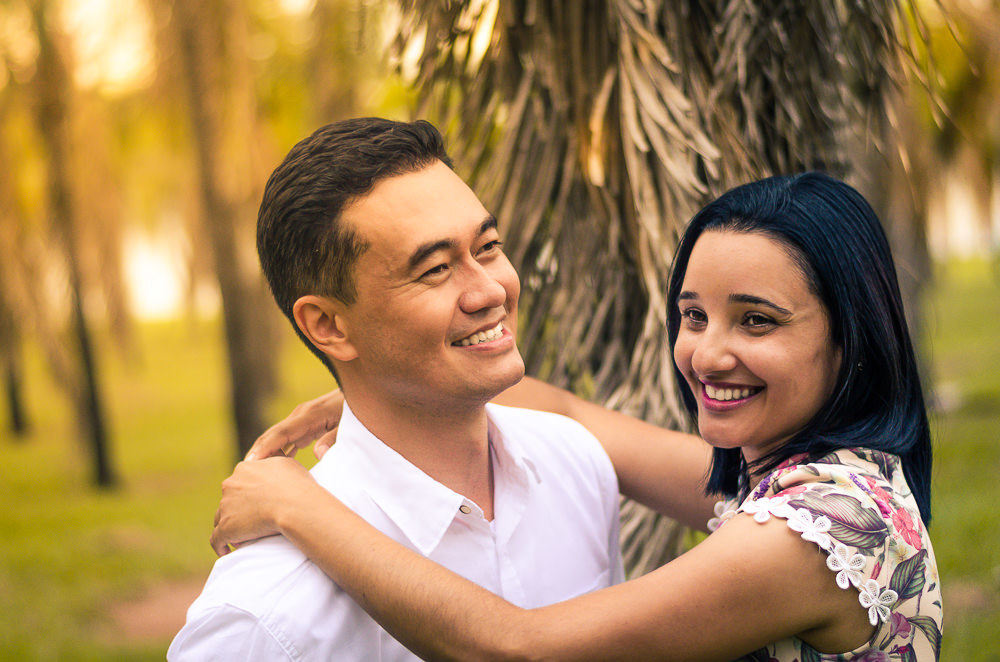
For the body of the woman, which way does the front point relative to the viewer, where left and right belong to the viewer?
facing to the left of the viewer

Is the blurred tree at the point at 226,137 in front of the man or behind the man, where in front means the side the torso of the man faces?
behind

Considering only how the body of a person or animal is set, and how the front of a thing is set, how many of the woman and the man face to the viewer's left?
1

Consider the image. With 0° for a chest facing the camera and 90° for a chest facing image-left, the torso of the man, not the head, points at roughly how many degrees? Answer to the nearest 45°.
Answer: approximately 315°

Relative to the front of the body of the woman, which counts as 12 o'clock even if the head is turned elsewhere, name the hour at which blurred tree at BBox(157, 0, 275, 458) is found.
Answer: The blurred tree is roughly at 2 o'clock from the woman.

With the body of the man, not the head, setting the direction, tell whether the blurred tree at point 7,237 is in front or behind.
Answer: behind

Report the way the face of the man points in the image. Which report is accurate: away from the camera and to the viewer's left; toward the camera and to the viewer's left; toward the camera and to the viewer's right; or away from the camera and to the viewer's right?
toward the camera and to the viewer's right

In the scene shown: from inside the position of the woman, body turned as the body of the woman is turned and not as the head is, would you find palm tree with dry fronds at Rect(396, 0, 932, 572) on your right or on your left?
on your right

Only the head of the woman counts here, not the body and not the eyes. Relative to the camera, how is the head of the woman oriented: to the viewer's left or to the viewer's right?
to the viewer's left

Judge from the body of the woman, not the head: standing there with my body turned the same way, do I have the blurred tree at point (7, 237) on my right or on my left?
on my right
